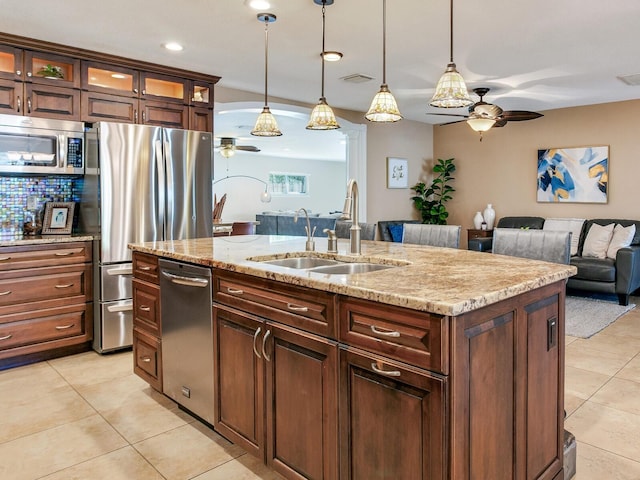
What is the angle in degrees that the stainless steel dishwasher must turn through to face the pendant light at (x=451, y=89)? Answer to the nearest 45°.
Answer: approximately 135° to its left

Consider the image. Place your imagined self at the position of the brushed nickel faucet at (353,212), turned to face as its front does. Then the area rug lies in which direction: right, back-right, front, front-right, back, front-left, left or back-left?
back

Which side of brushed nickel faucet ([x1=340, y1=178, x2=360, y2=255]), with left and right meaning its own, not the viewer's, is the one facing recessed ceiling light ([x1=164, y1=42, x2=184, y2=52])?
right

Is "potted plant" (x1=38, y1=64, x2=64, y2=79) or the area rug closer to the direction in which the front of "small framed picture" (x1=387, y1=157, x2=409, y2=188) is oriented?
the area rug

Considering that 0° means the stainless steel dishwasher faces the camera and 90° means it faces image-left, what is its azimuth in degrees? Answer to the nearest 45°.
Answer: approximately 45°

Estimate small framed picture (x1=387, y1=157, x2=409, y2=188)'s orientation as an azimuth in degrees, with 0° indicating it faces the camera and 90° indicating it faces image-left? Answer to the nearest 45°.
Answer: approximately 315°

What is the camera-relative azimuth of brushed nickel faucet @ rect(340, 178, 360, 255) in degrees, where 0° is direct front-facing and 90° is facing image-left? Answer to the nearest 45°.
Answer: approximately 45°

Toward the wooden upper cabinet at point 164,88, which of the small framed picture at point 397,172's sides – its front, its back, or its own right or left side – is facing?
right
